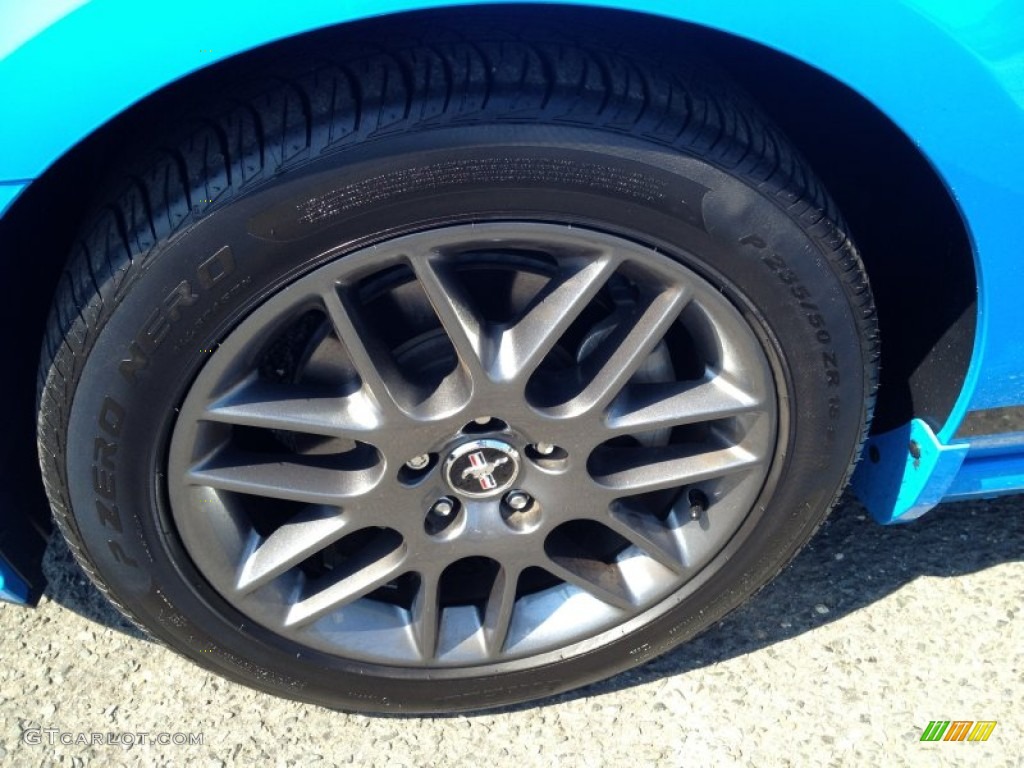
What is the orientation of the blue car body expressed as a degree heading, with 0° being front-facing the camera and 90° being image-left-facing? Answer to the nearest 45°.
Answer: approximately 90°
